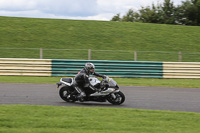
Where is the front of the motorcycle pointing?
to the viewer's right

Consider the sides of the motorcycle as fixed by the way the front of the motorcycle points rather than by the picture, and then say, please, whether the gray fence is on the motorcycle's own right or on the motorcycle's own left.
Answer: on the motorcycle's own left
